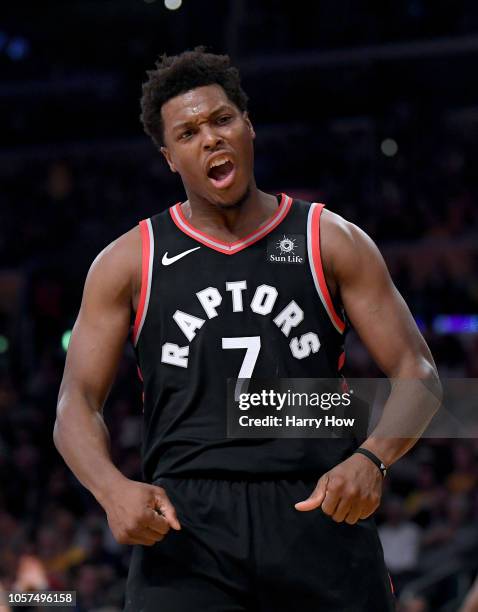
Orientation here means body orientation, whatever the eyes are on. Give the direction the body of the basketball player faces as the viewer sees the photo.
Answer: toward the camera
